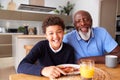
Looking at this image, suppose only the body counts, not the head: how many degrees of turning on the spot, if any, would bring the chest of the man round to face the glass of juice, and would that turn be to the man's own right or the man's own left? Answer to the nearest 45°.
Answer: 0° — they already face it

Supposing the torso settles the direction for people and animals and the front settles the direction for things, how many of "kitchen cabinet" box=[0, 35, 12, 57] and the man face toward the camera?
2

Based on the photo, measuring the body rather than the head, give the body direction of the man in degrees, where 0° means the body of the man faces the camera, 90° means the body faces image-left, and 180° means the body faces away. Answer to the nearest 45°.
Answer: approximately 0°

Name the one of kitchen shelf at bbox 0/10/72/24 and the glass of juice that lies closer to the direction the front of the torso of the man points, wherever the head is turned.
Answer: the glass of juice

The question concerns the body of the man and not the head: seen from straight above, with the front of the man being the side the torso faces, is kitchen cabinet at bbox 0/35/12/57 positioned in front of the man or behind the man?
behind
